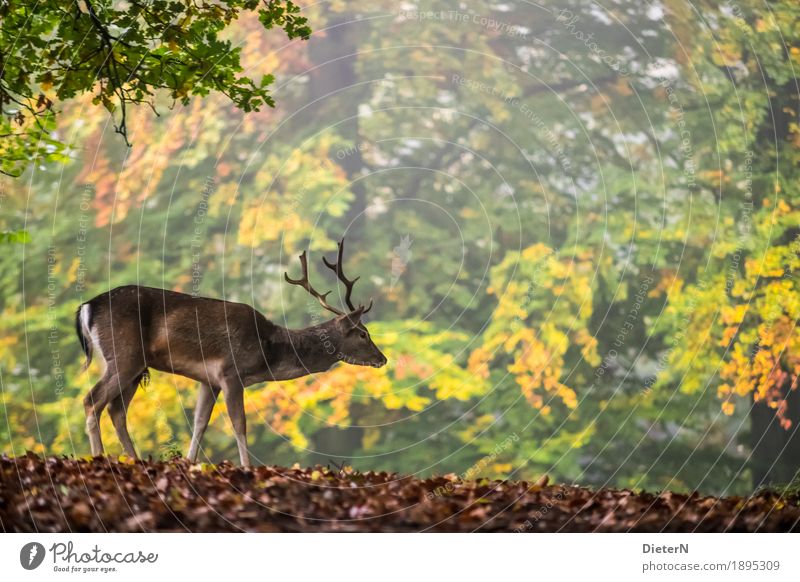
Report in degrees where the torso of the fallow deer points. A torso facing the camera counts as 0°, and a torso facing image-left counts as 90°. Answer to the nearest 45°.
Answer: approximately 270°
